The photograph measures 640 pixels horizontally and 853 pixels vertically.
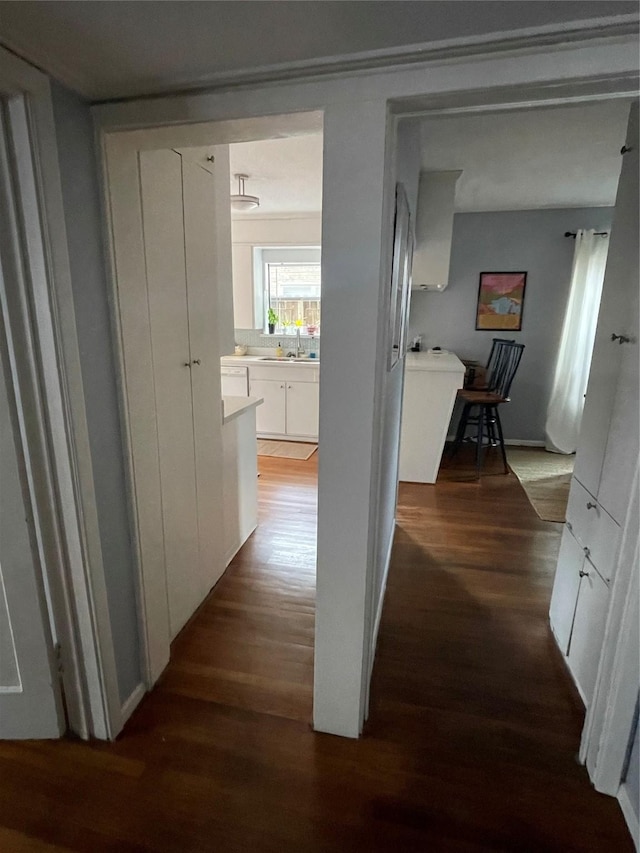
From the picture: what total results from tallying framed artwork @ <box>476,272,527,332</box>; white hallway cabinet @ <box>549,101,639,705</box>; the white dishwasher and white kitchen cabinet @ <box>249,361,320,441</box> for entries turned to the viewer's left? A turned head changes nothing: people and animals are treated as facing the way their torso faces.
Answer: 1

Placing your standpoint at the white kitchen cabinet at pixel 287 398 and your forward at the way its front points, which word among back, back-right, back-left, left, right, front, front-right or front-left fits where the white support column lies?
front

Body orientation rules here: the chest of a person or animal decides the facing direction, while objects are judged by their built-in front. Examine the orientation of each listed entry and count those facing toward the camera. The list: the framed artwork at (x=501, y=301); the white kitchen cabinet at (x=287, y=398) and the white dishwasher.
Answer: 3

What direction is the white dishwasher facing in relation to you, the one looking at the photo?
facing the viewer

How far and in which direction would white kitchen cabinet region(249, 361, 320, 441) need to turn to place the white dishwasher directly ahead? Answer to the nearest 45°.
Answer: approximately 90° to its right

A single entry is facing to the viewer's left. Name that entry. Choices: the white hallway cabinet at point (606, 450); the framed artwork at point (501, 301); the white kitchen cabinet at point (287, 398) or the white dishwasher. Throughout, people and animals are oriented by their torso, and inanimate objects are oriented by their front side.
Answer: the white hallway cabinet at point (606, 450)

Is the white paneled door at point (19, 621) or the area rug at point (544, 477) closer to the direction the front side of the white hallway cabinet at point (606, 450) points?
the white paneled door

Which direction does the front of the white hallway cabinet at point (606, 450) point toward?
to the viewer's left

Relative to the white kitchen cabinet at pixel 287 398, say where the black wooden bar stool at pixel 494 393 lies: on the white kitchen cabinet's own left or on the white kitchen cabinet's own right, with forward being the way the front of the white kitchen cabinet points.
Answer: on the white kitchen cabinet's own left

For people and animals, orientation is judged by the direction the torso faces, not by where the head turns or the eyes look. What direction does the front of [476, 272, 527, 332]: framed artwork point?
toward the camera

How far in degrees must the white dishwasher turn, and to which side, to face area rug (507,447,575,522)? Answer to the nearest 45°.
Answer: approximately 45° to its left

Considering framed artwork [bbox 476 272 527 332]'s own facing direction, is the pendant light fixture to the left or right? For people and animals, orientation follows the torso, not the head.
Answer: on its right

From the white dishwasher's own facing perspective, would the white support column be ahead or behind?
ahead
